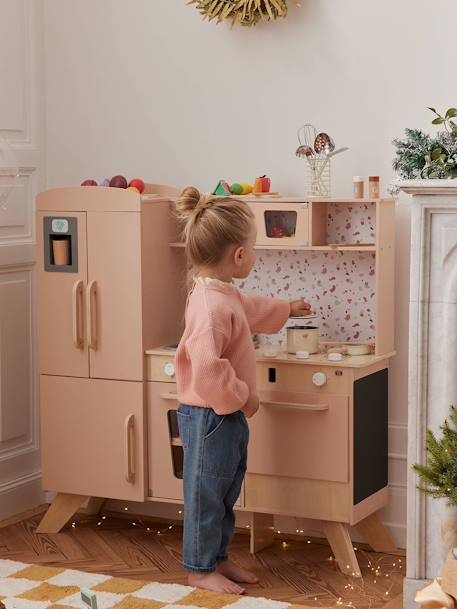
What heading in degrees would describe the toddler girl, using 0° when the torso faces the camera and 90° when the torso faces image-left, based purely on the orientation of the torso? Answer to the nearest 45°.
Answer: approximately 270°

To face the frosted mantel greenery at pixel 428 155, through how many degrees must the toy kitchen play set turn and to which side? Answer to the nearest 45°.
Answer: approximately 90° to its left

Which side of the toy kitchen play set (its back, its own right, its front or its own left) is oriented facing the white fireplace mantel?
left

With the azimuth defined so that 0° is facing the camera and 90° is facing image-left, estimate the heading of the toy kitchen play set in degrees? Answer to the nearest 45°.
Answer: approximately 45°

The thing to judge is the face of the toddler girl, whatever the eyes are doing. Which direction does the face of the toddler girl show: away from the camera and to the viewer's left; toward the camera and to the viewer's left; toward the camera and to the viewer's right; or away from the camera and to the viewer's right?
away from the camera and to the viewer's right
